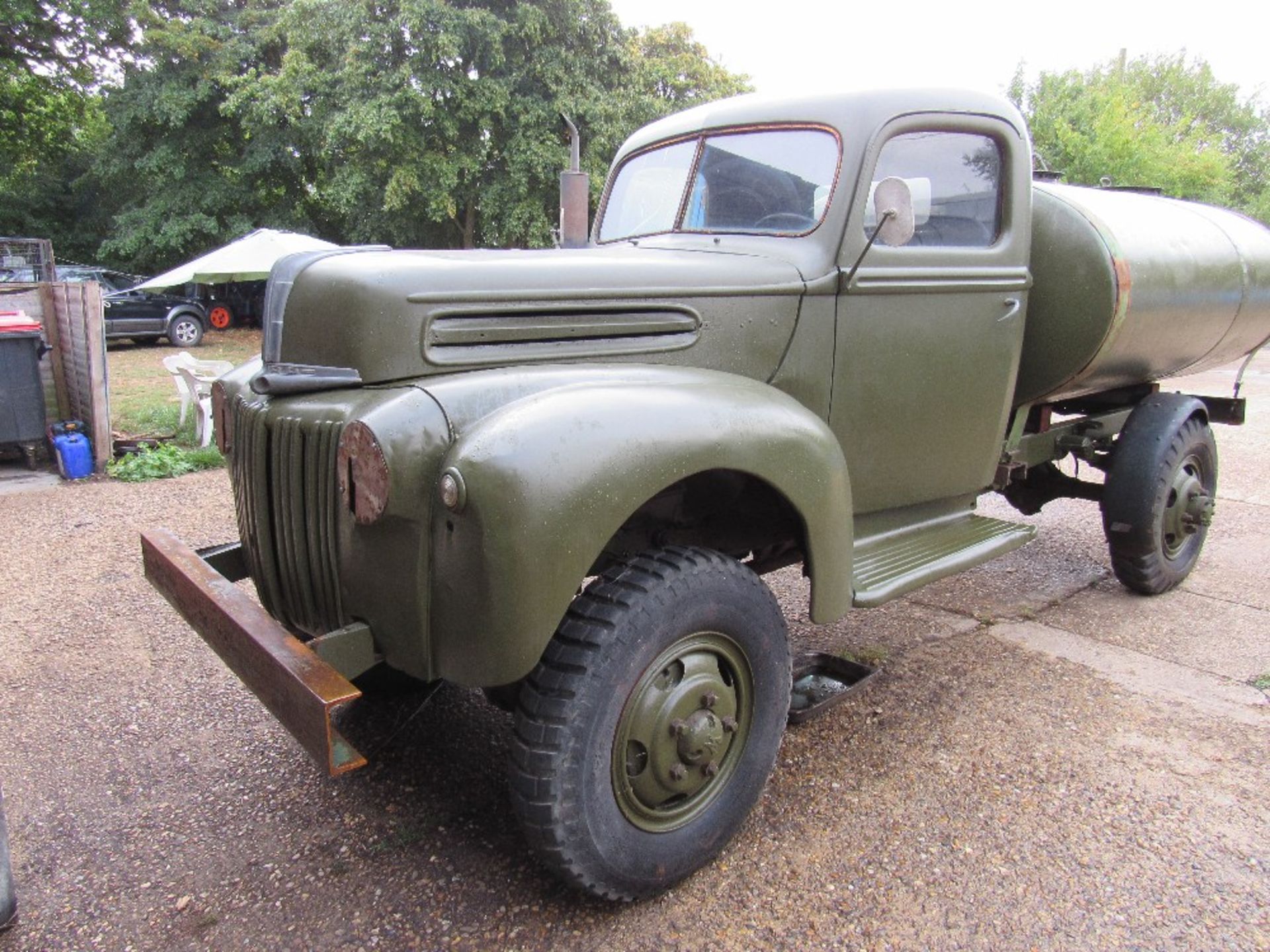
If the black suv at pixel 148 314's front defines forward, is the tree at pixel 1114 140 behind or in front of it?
in front

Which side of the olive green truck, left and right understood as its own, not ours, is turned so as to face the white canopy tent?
right

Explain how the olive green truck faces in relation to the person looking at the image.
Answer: facing the viewer and to the left of the viewer

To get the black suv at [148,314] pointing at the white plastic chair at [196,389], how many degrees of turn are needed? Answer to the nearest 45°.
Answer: approximately 90° to its right

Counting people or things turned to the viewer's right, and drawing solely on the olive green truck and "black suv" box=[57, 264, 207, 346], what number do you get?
1

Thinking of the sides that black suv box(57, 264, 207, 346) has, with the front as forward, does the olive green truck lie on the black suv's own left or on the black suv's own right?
on the black suv's own right

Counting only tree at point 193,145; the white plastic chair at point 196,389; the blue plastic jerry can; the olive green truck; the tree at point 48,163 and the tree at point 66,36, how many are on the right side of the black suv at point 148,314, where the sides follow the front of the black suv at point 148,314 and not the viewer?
3

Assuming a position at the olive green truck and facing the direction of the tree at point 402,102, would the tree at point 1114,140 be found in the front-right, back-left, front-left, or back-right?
front-right

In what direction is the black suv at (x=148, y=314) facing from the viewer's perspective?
to the viewer's right

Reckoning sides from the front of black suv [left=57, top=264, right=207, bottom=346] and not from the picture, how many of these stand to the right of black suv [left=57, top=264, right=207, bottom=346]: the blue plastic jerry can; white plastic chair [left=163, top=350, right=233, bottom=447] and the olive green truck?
3

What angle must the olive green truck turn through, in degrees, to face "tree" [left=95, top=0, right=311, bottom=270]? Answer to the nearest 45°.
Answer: approximately 90° to its right

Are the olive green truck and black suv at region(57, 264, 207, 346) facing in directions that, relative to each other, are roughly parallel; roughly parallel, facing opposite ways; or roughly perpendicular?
roughly parallel, facing opposite ways

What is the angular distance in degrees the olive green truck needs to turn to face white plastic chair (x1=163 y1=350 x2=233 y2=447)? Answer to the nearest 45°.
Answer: approximately 90° to its right
